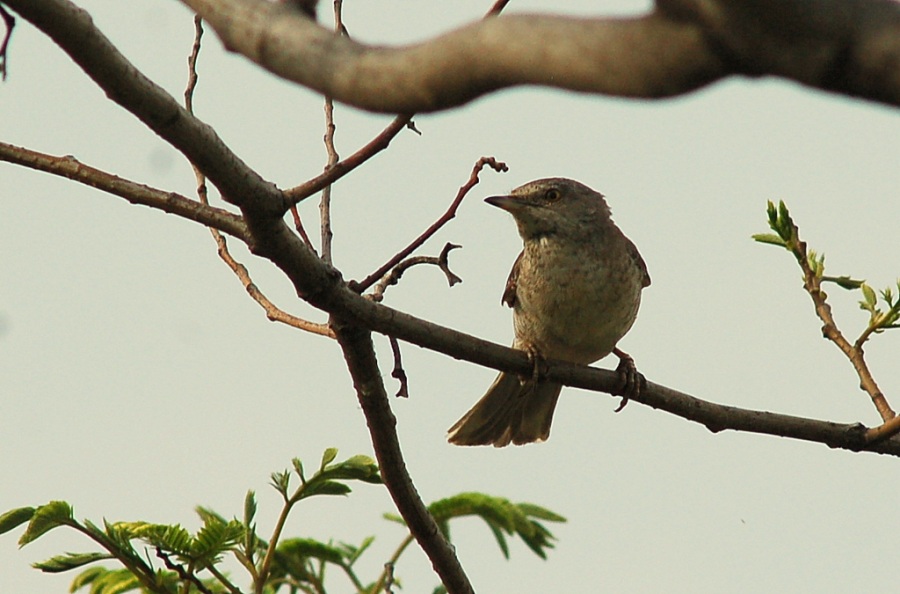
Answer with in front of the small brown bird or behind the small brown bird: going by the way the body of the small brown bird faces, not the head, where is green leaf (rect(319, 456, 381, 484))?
in front

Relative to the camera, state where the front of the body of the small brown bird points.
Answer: toward the camera

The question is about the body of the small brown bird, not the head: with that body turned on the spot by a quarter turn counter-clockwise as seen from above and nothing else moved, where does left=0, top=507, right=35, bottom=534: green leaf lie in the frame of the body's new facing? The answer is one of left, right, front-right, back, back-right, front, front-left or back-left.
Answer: back-right

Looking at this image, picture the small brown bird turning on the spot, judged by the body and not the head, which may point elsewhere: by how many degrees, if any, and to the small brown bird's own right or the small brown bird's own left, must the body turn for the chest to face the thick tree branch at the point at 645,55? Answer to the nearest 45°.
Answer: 0° — it already faces it

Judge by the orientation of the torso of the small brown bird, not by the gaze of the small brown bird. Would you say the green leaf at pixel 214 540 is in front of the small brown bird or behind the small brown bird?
in front

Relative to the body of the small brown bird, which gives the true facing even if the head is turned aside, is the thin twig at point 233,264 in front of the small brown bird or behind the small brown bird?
in front
